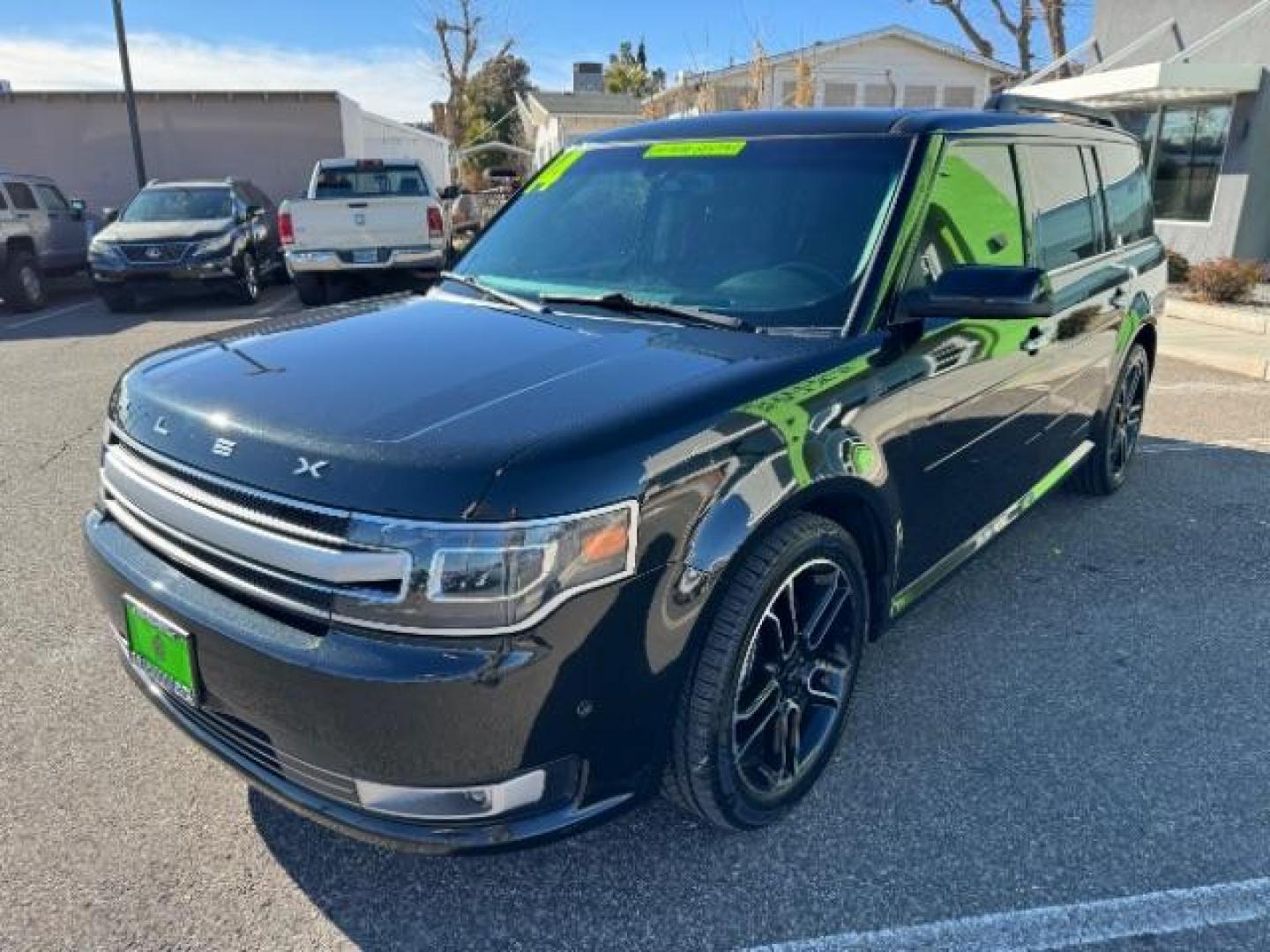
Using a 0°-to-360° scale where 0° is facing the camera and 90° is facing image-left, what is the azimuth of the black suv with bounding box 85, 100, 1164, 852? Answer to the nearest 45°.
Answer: approximately 45°

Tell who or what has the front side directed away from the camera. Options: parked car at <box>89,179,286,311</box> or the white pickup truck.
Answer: the white pickup truck

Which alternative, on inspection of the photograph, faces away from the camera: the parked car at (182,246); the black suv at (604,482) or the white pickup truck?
the white pickup truck

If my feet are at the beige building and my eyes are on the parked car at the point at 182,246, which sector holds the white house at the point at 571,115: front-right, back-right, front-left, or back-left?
back-left

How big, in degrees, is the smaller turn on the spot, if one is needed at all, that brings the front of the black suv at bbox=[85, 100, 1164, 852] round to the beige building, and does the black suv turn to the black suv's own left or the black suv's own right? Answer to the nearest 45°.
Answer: approximately 90° to the black suv's own right

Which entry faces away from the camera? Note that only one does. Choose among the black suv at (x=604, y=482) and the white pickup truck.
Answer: the white pickup truck

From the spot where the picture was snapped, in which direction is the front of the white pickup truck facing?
facing away from the viewer

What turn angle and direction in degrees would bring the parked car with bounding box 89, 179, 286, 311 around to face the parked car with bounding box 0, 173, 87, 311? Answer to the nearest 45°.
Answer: approximately 90° to its right

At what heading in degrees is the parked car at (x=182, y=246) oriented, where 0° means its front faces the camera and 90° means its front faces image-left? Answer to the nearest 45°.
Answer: approximately 45°

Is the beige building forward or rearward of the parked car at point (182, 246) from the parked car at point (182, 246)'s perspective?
rearward

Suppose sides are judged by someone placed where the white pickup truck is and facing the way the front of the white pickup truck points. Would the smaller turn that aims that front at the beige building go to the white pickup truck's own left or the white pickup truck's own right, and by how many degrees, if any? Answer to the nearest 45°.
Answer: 0° — it already faces it
